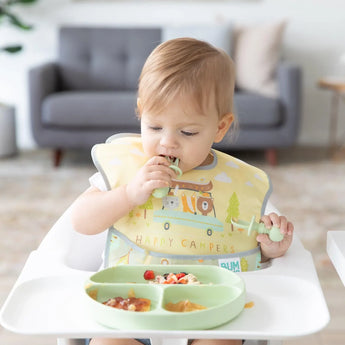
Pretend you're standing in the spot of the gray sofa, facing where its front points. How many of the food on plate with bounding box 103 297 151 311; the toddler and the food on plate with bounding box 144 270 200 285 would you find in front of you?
3

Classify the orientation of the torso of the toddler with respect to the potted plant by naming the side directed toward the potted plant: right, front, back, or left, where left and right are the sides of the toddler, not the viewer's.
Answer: back

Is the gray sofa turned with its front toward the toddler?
yes

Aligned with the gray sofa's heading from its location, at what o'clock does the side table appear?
The side table is roughly at 8 o'clock from the gray sofa.

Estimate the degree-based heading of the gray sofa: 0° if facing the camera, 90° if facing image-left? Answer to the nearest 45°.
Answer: approximately 0°

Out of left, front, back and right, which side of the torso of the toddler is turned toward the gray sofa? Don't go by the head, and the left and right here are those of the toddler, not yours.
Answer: back

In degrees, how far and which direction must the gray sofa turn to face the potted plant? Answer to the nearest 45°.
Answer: approximately 135° to its right

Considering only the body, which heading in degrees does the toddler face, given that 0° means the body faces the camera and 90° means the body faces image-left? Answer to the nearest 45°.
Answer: approximately 0°

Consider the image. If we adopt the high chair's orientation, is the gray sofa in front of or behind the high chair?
behind
